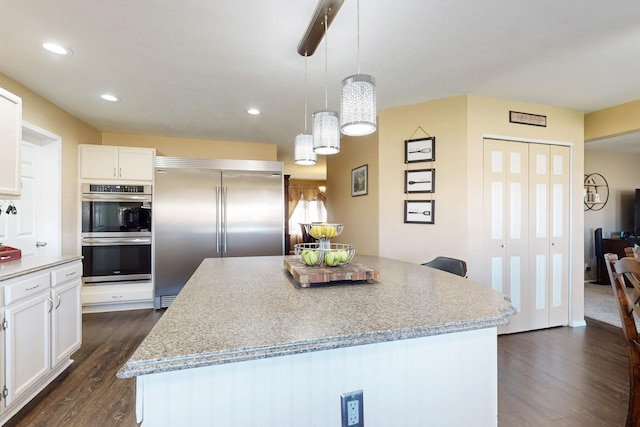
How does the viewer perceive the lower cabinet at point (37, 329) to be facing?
facing the viewer and to the right of the viewer

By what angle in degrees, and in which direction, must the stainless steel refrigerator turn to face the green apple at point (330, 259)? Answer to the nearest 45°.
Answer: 0° — it already faces it

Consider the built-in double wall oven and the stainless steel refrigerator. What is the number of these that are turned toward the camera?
2

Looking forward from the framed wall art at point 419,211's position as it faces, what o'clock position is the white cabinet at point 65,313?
The white cabinet is roughly at 2 o'clock from the framed wall art.

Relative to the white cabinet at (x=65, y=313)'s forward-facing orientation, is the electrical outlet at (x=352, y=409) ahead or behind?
ahead

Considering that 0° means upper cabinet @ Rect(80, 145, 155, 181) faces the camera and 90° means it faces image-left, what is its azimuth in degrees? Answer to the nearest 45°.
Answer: approximately 0°

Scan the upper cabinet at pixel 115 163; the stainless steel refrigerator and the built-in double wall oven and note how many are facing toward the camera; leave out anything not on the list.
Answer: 3

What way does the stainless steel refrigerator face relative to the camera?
toward the camera

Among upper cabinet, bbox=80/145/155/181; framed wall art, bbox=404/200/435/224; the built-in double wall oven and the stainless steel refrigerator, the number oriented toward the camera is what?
4

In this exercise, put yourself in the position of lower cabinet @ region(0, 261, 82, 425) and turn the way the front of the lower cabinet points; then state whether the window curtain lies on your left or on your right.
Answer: on your left

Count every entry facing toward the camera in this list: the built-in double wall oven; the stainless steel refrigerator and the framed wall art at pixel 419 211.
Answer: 3

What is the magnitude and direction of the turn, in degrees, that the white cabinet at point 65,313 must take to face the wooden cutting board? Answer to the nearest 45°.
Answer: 0° — it already faces it

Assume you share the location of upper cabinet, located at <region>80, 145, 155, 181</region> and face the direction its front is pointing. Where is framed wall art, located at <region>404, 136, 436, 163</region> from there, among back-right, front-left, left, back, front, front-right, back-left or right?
front-left

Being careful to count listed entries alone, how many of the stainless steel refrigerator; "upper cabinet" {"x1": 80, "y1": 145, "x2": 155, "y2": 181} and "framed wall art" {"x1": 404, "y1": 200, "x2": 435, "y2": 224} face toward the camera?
3

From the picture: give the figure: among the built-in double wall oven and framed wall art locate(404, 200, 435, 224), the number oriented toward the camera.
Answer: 2

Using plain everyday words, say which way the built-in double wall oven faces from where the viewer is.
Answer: facing the viewer

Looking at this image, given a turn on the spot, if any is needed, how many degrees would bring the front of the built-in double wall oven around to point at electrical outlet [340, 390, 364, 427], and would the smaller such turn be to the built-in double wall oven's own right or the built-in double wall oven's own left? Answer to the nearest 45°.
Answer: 0° — it already faces it

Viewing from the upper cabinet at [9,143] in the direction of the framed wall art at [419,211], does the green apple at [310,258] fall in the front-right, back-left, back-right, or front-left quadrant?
front-right

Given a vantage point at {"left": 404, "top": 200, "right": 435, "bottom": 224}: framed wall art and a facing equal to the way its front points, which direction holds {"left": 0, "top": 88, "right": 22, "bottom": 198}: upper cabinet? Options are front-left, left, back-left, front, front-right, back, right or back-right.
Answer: front-right
